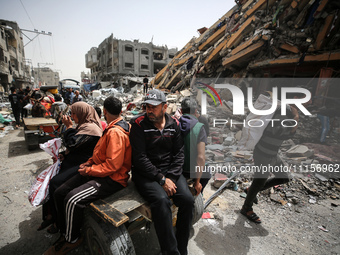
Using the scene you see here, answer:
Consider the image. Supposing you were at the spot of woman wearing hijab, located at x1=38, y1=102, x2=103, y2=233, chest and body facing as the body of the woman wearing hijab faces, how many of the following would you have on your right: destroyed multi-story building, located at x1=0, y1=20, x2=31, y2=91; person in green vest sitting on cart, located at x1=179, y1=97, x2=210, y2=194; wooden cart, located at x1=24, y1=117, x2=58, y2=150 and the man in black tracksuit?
2

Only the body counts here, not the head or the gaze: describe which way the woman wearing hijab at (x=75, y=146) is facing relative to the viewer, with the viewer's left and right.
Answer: facing to the left of the viewer

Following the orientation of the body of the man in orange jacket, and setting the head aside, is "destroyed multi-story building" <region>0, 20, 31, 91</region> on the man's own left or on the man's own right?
on the man's own right

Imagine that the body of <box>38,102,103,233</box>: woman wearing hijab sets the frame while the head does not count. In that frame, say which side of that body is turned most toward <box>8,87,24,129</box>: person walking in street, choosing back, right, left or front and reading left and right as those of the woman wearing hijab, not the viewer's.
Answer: right

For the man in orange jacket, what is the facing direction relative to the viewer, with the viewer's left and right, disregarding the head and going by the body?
facing to the left of the viewer

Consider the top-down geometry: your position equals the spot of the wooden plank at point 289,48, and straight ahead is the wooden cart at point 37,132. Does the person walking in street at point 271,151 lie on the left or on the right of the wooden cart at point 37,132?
left
